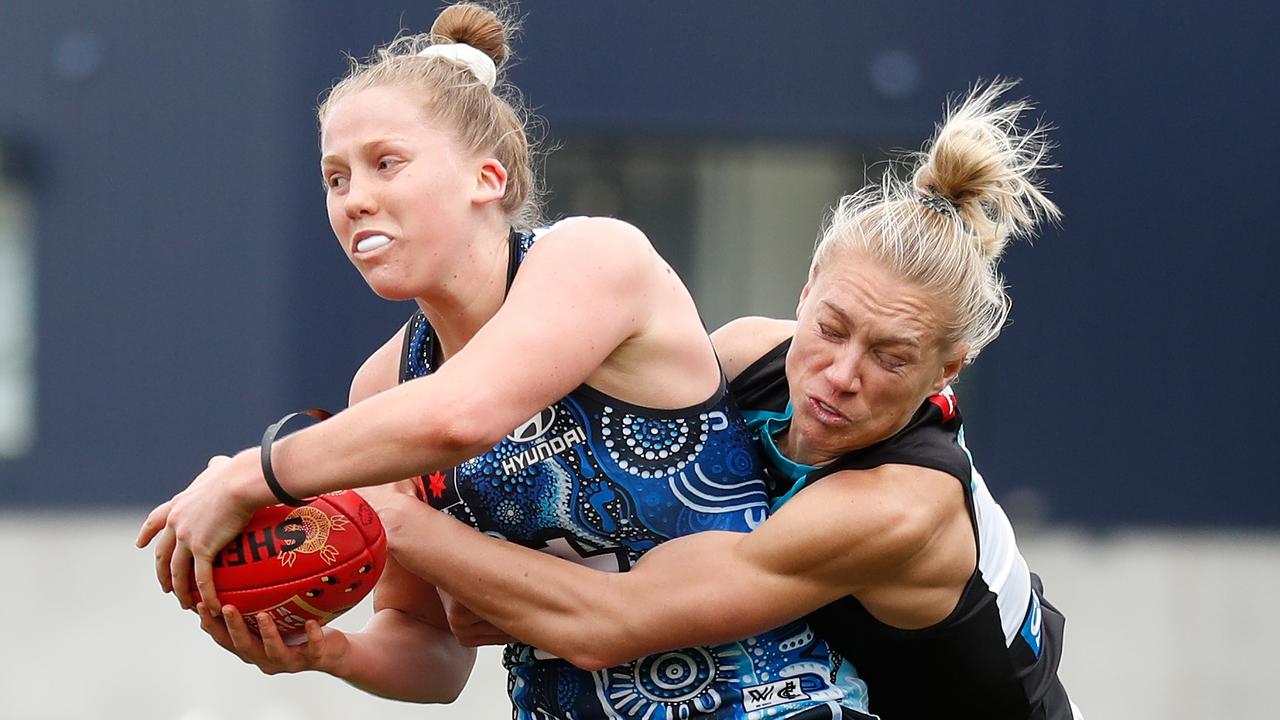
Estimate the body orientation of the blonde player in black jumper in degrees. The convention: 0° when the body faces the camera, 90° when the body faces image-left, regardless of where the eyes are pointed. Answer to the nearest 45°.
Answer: approximately 45°

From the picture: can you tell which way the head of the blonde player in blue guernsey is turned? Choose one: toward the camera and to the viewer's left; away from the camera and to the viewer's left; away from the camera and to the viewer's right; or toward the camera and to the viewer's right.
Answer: toward the camera and to the viewer's left

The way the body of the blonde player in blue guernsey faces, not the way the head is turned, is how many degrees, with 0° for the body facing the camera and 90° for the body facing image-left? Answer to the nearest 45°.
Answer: approximately 45°
